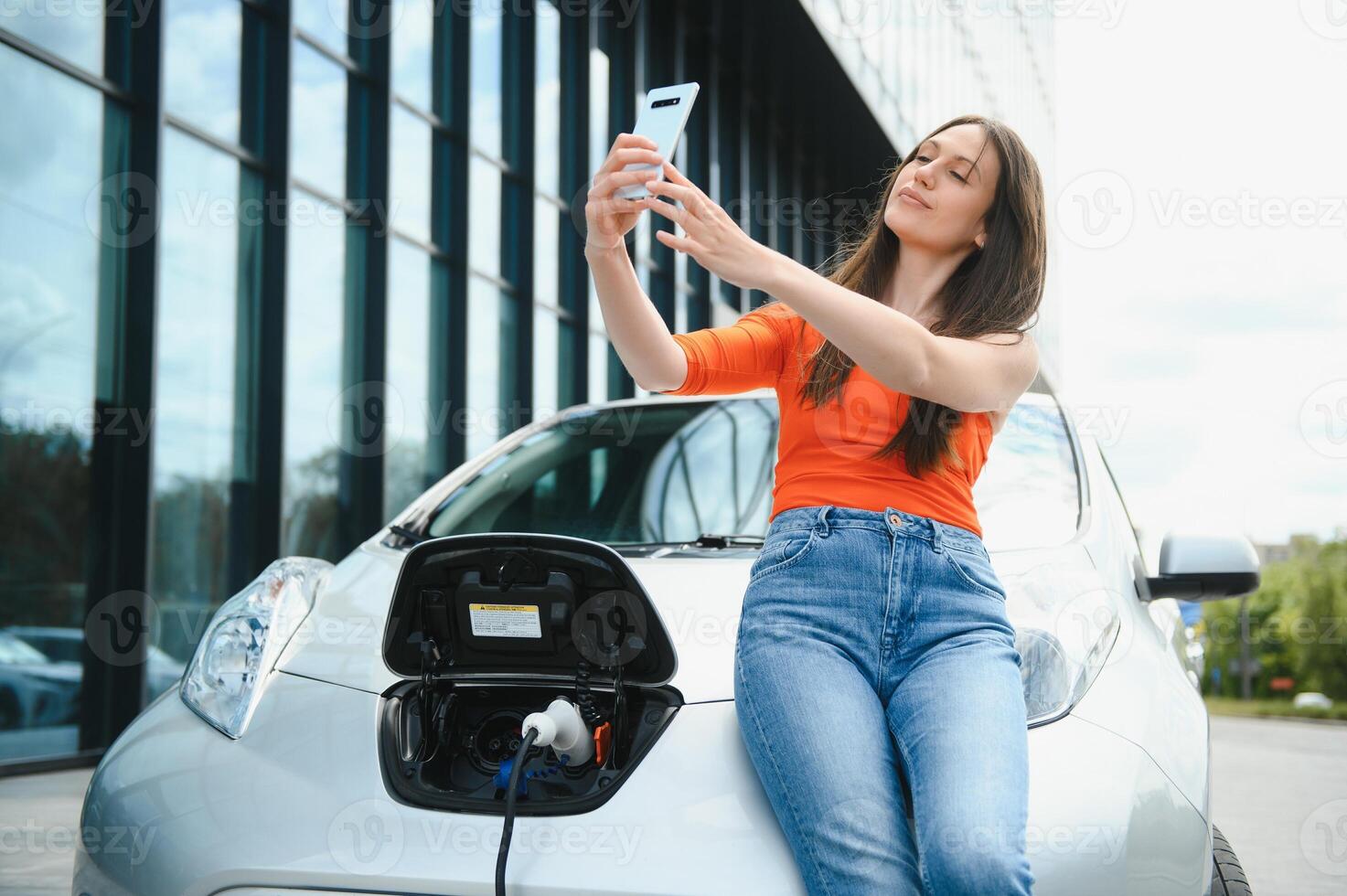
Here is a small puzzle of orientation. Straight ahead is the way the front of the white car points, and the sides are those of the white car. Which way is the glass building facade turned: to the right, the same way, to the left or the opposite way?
to the left

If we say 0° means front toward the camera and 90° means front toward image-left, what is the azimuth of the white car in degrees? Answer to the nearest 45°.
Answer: approximately 45°

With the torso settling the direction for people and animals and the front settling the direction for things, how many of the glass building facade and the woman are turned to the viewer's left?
0

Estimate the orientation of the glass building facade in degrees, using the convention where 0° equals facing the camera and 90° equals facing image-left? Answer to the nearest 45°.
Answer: approximately 315°

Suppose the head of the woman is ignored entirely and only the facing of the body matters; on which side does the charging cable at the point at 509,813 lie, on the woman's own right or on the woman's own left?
on the woman's own right

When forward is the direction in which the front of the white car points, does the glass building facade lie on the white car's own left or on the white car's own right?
on the white car's own right
